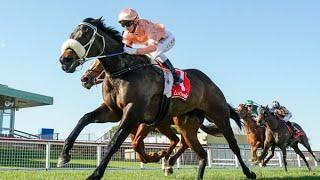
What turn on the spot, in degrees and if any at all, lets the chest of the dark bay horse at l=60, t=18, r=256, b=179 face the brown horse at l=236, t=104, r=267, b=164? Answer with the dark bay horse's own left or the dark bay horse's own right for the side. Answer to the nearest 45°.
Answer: approximately 135° to the dark bay horse's own right

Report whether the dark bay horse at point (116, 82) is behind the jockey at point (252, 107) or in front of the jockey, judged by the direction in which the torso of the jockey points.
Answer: in front

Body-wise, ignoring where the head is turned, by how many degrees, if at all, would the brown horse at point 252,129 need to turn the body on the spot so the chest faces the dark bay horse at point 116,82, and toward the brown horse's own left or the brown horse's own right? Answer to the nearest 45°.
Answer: approximately 45° to the brown horse's own left

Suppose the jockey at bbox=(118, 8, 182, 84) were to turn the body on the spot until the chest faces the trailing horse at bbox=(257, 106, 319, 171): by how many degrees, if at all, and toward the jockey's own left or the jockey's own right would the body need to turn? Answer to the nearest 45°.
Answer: approximately 180°

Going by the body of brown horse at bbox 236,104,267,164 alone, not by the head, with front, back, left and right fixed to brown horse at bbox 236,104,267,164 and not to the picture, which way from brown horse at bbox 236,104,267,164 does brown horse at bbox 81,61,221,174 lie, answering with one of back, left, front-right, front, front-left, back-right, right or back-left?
front-left

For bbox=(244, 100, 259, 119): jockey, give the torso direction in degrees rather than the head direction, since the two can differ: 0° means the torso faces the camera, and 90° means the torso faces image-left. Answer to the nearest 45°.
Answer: approximately 45°

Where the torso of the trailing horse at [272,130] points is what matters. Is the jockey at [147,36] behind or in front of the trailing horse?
in front

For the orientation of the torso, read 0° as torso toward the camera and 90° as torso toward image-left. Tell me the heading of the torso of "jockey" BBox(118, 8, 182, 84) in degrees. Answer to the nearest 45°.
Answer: approximately 45°

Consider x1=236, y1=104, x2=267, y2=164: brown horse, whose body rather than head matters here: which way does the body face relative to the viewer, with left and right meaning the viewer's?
facing the viewer and to the left of the viewer

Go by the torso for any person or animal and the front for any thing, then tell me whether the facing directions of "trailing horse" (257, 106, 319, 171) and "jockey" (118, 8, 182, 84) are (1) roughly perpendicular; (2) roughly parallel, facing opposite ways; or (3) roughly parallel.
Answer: roughly parallel

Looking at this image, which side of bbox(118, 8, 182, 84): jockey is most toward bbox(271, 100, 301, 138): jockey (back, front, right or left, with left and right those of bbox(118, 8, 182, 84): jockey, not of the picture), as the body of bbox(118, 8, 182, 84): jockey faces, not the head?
back

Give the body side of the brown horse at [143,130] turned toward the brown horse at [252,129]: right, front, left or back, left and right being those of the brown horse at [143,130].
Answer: back

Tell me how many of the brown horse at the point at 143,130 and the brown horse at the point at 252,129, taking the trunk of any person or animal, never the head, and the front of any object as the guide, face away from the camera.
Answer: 0

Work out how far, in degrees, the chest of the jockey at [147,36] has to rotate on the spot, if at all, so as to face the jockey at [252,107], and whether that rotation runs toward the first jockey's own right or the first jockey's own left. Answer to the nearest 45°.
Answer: approximately 135° to the first jockey's own right
